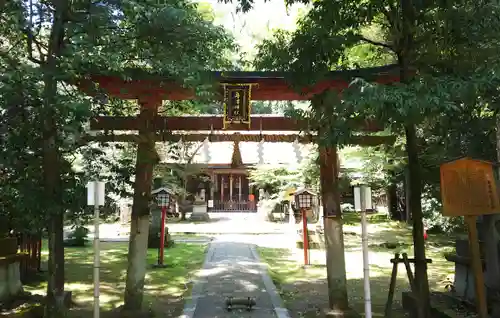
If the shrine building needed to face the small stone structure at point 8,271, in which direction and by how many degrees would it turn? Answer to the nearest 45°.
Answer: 0° — it already faces it

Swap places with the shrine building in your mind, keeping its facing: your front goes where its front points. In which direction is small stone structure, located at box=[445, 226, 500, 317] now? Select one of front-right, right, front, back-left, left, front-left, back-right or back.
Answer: front

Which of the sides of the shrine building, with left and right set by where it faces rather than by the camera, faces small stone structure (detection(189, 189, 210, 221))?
front

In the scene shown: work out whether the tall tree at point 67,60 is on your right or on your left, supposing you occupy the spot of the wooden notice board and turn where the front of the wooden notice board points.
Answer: on your right

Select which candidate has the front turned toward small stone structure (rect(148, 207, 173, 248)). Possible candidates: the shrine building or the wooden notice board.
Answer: the shrine building

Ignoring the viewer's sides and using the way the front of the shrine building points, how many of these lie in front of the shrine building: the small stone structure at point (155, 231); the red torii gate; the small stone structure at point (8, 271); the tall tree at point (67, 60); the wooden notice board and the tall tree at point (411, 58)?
6

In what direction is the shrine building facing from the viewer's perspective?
toward the camera

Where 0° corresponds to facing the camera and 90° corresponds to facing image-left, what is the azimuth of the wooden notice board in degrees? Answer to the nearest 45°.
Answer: approximately 0°

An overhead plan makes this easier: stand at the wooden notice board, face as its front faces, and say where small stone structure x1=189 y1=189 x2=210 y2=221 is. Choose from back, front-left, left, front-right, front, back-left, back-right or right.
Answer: back-right

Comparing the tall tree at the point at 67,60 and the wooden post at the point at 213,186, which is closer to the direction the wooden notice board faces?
the tall tree

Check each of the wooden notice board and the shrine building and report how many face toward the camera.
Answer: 2

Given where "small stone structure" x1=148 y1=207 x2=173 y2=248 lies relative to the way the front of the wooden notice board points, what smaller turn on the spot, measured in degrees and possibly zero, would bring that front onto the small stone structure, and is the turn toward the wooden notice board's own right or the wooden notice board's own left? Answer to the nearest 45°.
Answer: approximately 135° to the wooden notice board's own right

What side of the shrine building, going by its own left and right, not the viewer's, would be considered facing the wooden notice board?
front
